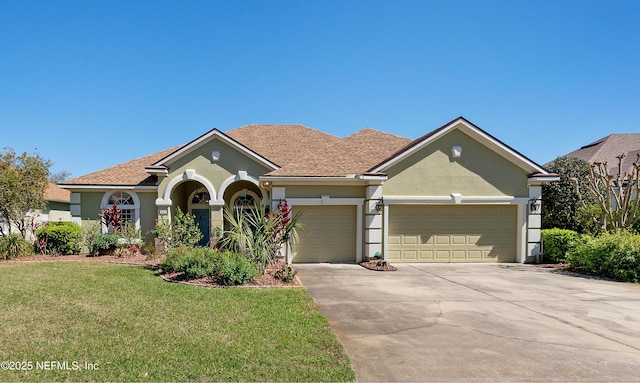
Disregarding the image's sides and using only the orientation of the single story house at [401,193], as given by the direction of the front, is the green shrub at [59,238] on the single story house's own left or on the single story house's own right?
on the single story house's own right

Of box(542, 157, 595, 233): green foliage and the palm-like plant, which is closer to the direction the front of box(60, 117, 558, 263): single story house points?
the palm-like plant

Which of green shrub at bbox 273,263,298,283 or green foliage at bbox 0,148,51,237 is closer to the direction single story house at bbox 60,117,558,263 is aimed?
the green shrub

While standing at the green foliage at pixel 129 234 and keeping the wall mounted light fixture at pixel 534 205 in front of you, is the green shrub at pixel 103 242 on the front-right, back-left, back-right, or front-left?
back-right

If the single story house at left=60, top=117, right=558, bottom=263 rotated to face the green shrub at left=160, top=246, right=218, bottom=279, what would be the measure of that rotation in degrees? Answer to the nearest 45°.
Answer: approximately 45° to its right

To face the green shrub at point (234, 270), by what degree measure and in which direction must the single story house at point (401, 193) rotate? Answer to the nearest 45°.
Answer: approximately 45° to its right

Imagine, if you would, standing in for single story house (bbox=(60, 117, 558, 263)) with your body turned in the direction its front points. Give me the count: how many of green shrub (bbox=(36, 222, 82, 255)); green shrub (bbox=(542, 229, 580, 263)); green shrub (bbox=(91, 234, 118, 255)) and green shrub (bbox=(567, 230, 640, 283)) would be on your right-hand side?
2

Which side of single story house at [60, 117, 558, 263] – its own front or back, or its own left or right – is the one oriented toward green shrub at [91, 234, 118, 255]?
right

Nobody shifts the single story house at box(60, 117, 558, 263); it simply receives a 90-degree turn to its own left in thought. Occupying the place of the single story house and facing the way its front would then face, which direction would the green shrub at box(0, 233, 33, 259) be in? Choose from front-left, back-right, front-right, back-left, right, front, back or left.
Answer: back

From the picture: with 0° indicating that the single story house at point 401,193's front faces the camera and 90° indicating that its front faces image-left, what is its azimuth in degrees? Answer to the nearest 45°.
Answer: approximately 0°

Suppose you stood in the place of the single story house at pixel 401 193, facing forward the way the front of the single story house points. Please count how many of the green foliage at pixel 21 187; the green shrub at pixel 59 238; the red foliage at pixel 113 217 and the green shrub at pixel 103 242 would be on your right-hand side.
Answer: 4

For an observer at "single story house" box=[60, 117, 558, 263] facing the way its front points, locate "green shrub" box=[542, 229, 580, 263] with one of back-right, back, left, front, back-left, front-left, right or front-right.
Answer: left

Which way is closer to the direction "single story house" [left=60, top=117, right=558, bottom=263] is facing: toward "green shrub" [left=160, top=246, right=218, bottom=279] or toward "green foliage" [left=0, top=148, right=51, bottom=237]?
the green shrub

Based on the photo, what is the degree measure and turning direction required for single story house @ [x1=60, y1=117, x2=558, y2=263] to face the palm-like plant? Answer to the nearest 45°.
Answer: approximately 45° to its right

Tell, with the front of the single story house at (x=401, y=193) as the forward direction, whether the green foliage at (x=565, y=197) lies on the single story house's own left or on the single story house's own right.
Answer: on the single story house's own left

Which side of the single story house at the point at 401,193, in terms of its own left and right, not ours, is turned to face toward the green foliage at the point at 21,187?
right
